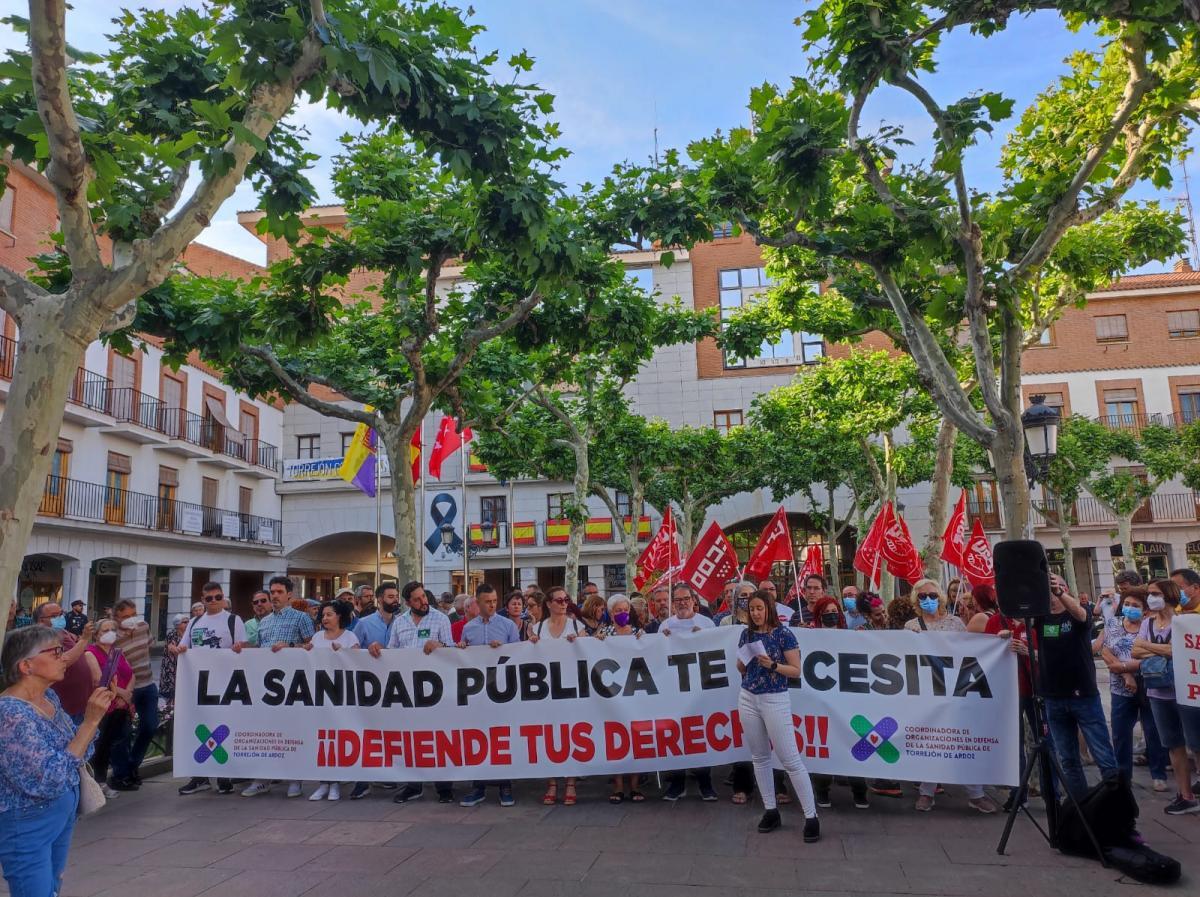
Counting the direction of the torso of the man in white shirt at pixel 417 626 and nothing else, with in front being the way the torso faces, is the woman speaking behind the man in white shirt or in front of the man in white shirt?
in front

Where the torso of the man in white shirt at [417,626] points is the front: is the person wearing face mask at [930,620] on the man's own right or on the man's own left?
on the man's own left

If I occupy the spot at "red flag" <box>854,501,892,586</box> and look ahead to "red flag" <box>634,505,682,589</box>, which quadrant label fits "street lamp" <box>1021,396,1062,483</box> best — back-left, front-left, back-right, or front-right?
back-right

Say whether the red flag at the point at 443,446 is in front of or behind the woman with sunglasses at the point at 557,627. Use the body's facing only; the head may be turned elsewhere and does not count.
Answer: behind

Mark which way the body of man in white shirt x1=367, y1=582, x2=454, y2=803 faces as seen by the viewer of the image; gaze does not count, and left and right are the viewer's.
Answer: facing the viewer

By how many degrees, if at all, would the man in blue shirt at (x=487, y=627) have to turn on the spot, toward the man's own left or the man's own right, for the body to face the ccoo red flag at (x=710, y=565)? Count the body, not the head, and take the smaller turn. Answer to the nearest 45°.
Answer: approximately 135° to the man's own left

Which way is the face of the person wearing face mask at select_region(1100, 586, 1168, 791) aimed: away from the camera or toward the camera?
toward the camera

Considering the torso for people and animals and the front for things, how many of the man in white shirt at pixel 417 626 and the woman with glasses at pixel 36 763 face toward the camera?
1

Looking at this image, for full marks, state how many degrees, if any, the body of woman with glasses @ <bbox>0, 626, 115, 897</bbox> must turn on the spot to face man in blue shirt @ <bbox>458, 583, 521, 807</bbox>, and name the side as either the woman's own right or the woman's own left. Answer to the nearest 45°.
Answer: approximately 45° to the woman's own left

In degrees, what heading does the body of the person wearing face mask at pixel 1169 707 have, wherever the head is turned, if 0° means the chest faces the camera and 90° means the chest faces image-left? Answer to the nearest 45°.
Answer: approximately 45°

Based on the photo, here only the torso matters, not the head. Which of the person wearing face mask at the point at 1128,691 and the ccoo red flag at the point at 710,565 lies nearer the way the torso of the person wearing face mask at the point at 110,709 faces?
the person wearing face mask

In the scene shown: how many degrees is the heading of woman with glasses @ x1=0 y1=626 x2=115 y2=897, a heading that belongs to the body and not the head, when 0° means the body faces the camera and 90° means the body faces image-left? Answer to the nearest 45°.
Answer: approximately 270°

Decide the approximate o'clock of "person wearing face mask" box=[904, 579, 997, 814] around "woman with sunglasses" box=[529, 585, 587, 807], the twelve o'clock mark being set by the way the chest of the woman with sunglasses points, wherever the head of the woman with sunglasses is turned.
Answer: The person wearing face mask is roughly at 9 o'clock from the woman with sunglasses.

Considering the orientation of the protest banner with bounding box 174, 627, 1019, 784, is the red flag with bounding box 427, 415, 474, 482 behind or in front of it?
behind

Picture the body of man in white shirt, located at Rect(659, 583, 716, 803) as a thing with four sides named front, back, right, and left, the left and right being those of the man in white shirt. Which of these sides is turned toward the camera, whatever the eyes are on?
front

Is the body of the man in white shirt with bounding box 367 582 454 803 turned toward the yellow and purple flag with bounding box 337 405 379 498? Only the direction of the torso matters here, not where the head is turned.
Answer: no

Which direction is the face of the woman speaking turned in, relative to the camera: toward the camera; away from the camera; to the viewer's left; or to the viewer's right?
toward the camera

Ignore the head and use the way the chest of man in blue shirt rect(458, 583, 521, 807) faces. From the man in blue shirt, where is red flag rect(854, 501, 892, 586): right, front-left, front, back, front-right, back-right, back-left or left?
back-left
